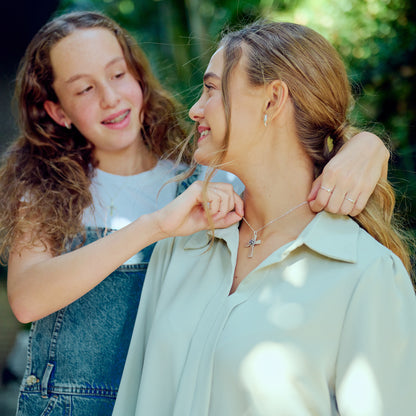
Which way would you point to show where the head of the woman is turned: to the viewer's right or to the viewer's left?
to the viewer's left

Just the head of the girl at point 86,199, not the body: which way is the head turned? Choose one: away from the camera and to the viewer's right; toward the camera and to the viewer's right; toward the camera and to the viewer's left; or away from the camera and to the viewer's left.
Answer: toward the camera and to the viewer's right

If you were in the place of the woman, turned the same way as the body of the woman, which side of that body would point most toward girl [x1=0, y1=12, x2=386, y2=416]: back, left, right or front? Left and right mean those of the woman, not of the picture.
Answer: right

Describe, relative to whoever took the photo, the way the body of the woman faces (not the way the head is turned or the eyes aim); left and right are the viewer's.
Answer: facing the viewer and to the left of the viewer

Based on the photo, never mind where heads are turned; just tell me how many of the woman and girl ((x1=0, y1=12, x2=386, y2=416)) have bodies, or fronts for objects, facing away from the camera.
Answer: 0

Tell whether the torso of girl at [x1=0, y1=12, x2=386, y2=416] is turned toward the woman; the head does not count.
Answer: yes

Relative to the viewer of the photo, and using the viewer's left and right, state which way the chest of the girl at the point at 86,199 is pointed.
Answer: facing the viewer and to the right of the viewer
